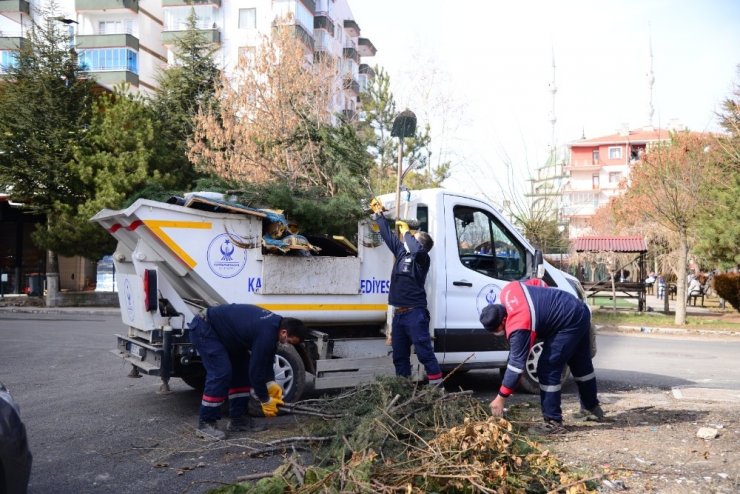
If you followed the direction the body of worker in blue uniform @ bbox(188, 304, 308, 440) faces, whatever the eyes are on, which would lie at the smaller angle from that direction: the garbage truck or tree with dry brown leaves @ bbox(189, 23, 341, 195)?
the garbage truck

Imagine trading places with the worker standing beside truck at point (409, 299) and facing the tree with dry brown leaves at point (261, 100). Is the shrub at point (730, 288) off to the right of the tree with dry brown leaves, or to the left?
right

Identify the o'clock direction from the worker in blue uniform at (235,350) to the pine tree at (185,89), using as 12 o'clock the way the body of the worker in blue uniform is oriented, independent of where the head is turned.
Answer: The pine tree is roughly at 9 o'clock from the worker in blue uniform.

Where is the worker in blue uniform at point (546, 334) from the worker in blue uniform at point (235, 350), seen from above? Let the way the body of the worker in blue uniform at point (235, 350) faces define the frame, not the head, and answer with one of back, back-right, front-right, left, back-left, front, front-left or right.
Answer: front

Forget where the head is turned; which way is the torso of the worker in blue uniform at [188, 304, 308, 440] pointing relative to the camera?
to the viewer's right

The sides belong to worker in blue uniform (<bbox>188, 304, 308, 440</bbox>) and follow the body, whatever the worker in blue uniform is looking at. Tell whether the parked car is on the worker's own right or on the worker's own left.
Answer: on the worker's own right

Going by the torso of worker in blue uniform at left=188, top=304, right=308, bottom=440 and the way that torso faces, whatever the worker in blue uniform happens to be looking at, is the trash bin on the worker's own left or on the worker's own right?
on the worker's own left

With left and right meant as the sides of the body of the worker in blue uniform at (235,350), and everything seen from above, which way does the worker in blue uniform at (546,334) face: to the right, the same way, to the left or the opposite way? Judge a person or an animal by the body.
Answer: the opposite way

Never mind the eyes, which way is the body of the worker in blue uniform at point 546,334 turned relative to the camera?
to the viewer's left

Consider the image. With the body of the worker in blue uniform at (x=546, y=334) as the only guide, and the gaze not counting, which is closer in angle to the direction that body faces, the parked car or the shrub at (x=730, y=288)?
the parked car

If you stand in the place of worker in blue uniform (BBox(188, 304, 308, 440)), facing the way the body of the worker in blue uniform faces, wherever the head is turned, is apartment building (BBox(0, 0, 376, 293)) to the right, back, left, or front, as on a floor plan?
left

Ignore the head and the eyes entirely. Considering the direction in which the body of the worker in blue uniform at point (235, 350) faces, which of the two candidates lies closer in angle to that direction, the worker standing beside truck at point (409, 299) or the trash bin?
the worker standing beside truck
